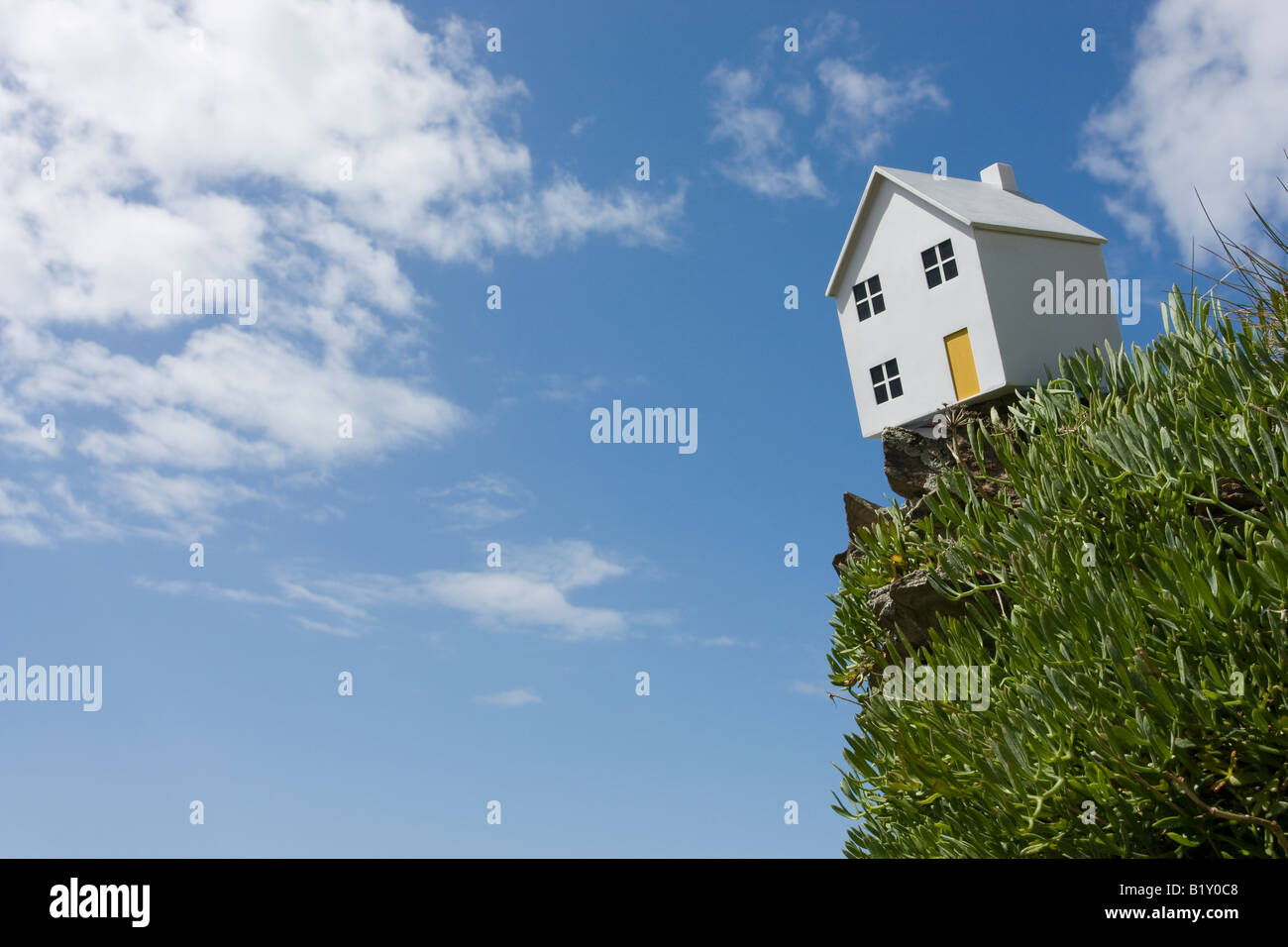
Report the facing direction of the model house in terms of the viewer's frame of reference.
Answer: facing the viewer and to the left of the viewer
